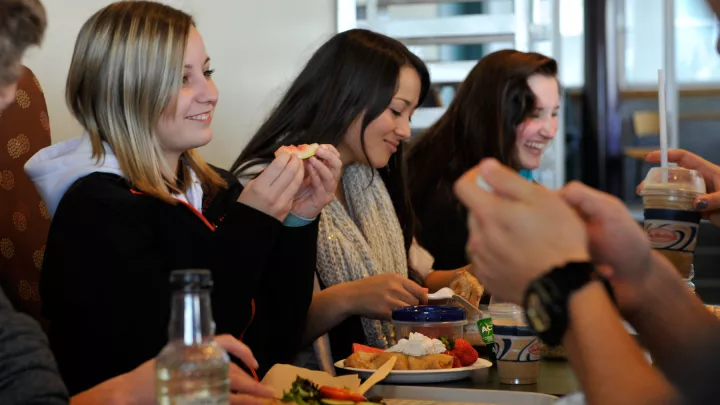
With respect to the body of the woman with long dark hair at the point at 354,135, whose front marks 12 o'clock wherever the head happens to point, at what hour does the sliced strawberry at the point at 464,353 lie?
The sliced strawberry is roughly at 1 o'clock from the woman with long dark hair.

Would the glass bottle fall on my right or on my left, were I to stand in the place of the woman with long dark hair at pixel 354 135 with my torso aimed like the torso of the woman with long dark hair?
on my right

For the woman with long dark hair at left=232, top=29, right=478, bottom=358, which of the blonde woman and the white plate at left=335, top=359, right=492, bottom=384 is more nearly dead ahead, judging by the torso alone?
the white plate

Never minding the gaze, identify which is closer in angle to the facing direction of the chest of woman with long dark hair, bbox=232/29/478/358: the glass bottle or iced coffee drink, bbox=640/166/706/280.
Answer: the iced coffee drink

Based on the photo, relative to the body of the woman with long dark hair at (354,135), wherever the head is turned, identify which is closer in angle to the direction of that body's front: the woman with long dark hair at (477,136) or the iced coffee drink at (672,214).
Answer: the iced coffee drink

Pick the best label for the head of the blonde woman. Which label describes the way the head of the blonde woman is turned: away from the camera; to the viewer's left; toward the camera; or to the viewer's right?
to the viewer's right

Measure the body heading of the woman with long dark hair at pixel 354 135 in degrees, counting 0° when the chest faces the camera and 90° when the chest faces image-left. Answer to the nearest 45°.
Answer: approximately 315°
